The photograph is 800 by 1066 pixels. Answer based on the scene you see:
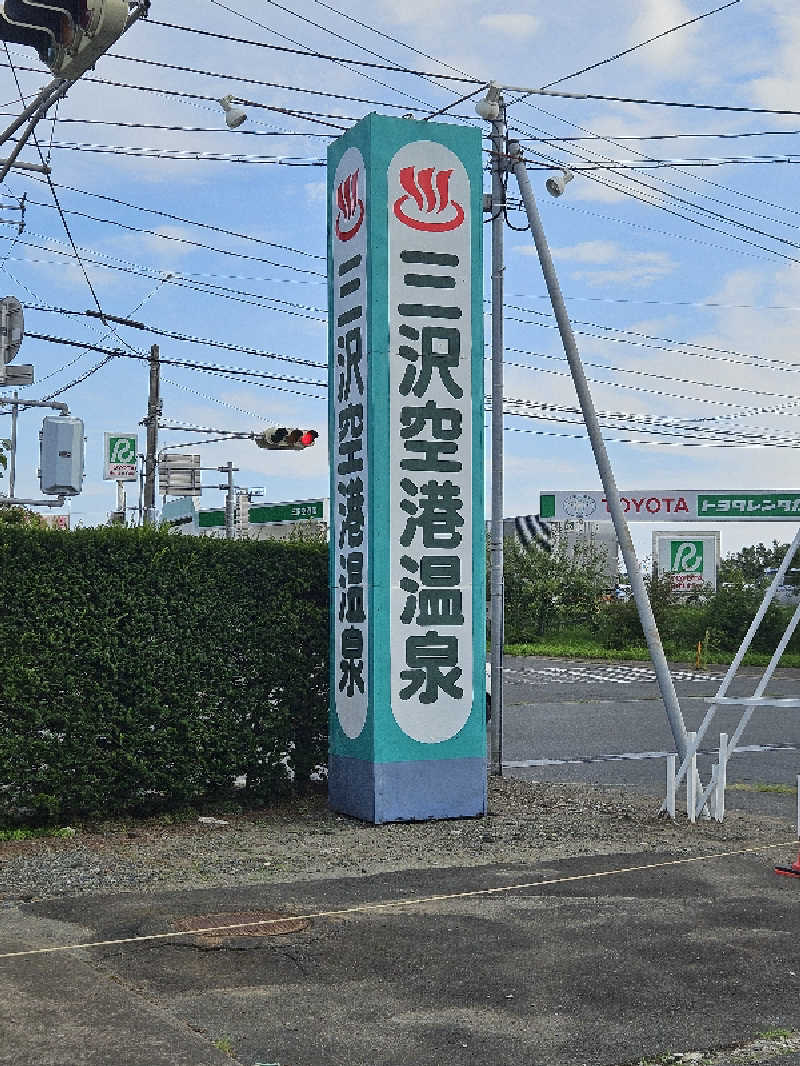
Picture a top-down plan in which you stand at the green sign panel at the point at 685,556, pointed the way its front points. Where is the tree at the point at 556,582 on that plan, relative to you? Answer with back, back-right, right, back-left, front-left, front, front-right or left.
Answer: right

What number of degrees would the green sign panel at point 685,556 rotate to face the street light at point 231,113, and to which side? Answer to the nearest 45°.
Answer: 0° — it already faces it

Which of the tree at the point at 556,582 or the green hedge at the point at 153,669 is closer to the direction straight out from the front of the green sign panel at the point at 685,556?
the green hedge

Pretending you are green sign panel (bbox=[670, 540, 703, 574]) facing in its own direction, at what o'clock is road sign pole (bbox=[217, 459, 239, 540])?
The road sign pole is roughly at 2 o'clock from the green sign panel.

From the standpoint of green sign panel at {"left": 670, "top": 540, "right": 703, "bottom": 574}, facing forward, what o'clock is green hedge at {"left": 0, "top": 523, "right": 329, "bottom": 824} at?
The green hedge is roughly at 12 o'clock from the green sign panel.

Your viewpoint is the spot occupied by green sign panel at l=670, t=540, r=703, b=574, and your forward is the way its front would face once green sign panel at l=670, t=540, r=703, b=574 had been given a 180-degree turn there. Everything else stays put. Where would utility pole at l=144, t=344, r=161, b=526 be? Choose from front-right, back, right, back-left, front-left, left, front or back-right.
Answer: back-left

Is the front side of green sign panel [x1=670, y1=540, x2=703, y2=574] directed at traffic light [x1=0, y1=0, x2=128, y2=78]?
yes

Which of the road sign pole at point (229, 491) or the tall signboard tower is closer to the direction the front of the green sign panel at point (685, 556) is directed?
the tall signboard tower
